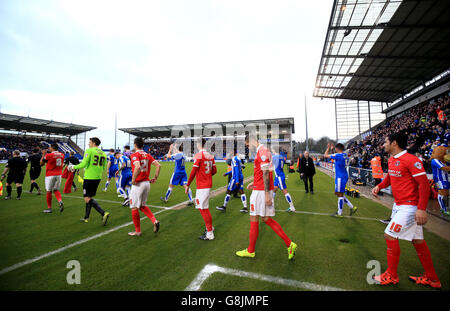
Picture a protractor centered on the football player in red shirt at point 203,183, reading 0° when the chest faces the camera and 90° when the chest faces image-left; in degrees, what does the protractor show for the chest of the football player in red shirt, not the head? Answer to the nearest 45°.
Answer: approximately 135°

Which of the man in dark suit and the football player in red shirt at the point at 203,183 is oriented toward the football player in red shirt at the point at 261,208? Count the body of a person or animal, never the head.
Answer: the man in dark suit

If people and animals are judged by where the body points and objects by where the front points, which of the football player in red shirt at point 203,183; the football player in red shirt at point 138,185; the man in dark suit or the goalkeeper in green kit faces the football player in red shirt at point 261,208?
the man in dark suit

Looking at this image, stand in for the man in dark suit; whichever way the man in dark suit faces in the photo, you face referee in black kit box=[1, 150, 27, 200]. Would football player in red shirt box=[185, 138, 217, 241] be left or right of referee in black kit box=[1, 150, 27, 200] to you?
left

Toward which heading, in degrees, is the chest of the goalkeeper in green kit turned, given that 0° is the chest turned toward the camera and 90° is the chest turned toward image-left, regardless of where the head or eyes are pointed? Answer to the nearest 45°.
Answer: approximately 135°
